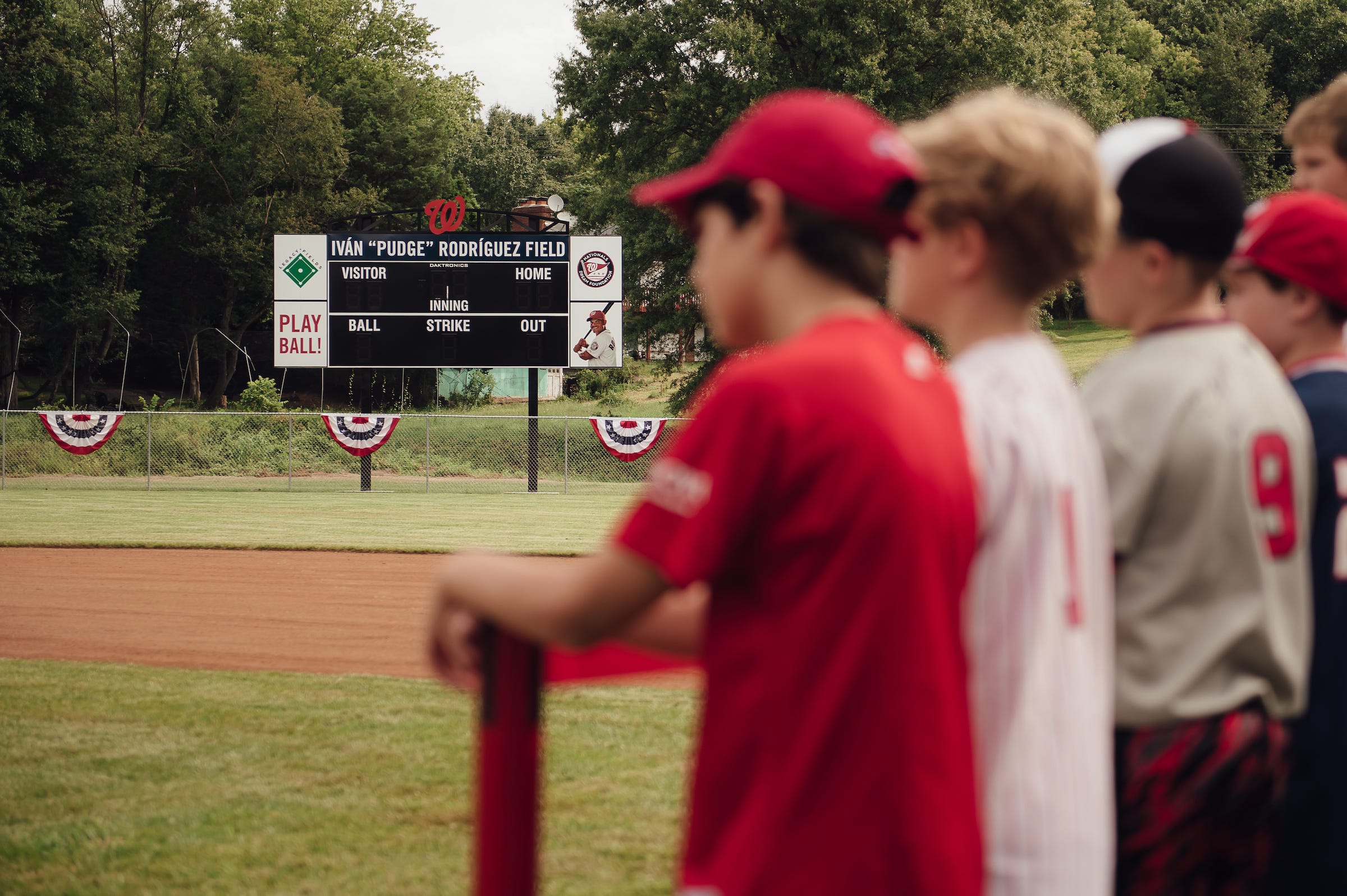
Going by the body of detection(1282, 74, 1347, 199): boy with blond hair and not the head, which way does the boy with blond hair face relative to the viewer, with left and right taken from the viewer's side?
facing to the left of the viewer

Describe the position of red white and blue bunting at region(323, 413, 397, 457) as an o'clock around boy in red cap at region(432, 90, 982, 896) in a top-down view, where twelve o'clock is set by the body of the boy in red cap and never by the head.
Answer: The red white and blue bunting is roughly at 1 o'clock from the boy in red cap.

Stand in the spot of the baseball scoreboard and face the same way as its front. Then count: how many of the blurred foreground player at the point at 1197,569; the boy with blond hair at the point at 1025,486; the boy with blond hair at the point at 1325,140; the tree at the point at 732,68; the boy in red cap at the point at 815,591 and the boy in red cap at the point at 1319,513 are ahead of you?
5

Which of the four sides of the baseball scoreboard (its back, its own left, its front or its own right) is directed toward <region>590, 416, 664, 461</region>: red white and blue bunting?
left

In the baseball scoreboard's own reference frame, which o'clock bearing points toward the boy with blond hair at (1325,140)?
The boy with blond hair is roughly at 12 o'clock from the baseball scoreboard.

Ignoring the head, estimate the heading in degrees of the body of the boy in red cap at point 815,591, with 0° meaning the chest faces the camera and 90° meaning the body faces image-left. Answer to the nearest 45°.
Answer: approximately 135°

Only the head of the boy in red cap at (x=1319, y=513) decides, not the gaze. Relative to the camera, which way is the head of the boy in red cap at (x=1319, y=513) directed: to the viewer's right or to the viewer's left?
to the viewer's left

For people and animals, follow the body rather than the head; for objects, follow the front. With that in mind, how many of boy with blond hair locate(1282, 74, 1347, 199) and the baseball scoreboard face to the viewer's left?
1

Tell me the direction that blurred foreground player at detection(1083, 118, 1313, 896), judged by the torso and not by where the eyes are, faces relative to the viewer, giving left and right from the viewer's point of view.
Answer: facing away from the viewer and to the left of the viewer
